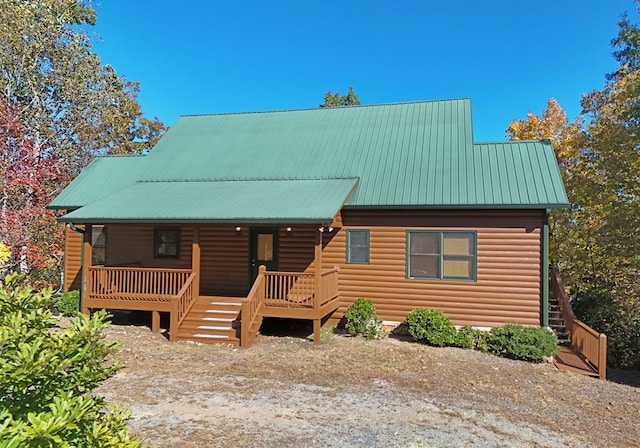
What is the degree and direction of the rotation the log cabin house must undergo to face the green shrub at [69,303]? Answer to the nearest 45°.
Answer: approximately 90° to its right

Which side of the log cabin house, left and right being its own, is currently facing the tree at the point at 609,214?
left

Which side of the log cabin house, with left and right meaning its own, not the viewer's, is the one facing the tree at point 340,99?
back

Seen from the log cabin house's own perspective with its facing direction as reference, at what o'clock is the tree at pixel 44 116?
The tree is roughly at 4 o'clock from the log cabin house.

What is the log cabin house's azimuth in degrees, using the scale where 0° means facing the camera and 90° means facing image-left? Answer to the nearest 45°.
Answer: approximately 0°
